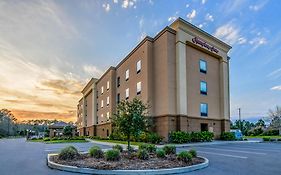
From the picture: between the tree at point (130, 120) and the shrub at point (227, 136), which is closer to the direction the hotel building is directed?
the tree
